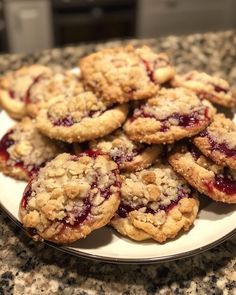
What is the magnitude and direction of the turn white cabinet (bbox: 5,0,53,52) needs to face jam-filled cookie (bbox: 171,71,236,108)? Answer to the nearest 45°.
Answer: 0° — it already faces it

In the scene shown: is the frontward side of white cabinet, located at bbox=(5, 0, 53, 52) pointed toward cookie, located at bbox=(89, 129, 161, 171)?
yes

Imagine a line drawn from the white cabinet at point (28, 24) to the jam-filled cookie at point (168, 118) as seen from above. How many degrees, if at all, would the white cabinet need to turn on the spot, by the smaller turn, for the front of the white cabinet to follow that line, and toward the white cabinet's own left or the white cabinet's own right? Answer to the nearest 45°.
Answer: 0° — it already faces it

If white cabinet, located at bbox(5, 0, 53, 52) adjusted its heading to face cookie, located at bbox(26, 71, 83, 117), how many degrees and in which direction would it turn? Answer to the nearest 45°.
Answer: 0° — it already faces it

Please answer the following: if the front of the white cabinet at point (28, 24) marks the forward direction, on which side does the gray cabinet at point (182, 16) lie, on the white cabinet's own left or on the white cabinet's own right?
on the white cabinet's own left

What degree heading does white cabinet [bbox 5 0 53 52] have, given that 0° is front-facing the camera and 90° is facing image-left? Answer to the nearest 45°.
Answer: approximately 0°

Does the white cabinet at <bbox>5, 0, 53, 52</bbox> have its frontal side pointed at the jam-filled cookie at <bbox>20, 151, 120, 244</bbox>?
yes

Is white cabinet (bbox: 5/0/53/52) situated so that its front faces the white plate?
yes

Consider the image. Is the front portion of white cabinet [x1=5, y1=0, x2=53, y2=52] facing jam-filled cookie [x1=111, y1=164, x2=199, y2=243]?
yes
